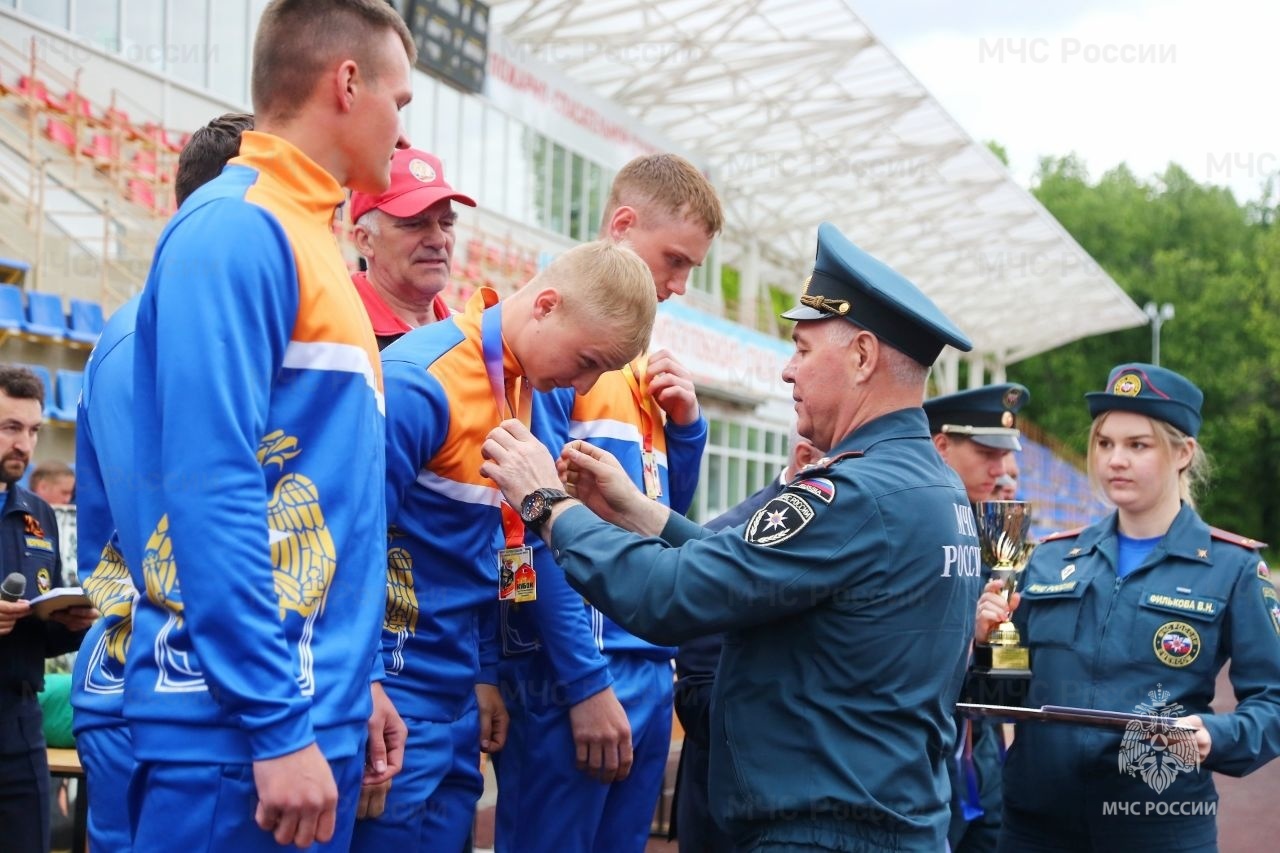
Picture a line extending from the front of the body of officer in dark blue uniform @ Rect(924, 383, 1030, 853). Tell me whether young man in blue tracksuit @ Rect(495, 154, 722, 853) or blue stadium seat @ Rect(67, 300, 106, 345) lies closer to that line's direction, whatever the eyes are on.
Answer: the young man in blue tracksuit

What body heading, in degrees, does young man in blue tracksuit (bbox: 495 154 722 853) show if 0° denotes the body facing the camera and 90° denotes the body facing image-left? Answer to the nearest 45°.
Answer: approximately 315°

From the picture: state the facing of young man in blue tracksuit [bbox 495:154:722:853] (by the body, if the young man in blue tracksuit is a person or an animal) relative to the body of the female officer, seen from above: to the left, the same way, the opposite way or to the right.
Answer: to the left

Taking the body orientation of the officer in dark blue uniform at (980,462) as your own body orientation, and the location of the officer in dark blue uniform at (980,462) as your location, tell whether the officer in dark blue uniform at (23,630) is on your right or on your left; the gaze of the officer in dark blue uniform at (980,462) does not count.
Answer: on your right

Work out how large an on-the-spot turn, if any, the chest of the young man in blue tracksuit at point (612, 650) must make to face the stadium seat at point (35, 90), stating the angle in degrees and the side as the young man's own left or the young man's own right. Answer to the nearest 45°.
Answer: approximately 180°

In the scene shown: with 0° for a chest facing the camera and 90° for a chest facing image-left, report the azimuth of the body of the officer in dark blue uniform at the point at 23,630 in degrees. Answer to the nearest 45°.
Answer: approximately 315°

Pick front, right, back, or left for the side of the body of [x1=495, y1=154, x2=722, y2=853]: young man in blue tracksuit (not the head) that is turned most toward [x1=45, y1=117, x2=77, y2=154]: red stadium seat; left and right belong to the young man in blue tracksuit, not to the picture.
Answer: back
